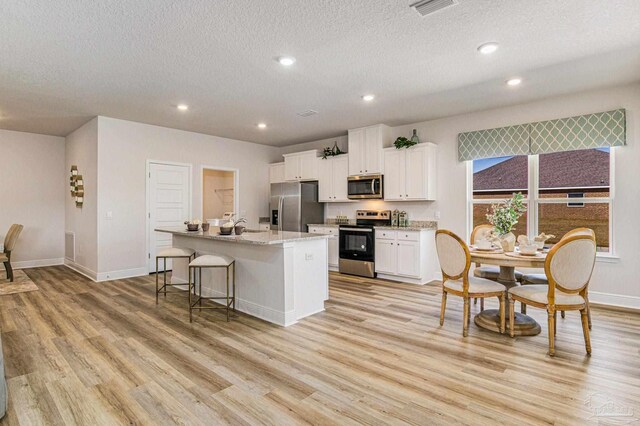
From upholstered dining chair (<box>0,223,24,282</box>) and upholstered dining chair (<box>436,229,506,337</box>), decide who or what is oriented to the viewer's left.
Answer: upholstered dining chair (<box>0,223,24,282</box>)

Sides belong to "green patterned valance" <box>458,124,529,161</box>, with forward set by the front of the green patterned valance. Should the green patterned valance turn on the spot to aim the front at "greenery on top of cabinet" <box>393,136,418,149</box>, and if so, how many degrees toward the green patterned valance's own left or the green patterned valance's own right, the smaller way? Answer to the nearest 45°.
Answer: approximately 45° to the green patterned valance's own right

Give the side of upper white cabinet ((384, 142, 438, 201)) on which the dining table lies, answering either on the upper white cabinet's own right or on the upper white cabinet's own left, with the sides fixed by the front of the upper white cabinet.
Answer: on the upper white cabinet's own left

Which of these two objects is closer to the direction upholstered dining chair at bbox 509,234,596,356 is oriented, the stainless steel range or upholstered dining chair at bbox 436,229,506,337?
the stainless steel range

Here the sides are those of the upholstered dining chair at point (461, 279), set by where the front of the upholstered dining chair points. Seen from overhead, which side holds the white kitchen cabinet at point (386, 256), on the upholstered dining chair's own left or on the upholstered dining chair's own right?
on the upholstered dining chair's own left

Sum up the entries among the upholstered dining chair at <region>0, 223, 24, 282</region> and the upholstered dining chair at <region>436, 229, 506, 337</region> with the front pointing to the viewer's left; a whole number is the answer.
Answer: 1

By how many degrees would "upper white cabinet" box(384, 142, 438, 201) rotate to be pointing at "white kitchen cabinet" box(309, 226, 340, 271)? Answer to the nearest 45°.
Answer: approximately 45° to its right
